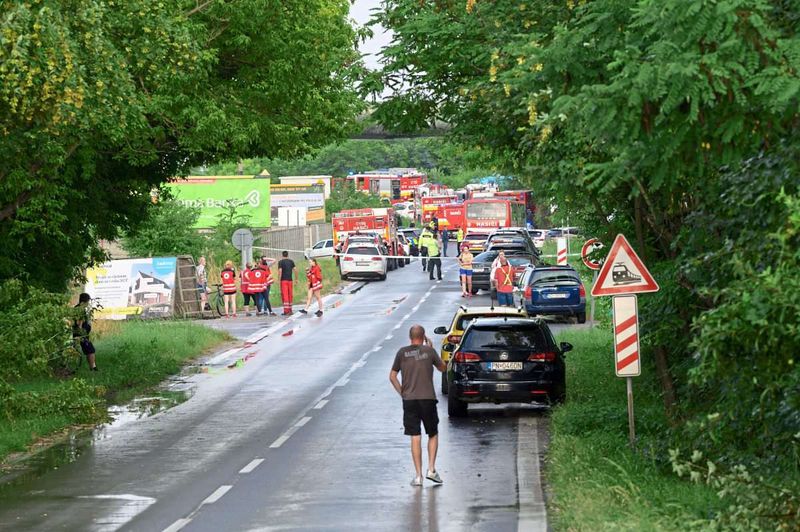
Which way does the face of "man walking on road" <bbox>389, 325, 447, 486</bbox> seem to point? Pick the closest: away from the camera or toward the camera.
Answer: away from the camera

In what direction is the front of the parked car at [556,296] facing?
away from the camera

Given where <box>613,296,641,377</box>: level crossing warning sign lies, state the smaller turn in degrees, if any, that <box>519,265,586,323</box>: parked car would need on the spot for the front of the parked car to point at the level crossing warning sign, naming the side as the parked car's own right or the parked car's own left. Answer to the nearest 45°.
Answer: approximately 180°

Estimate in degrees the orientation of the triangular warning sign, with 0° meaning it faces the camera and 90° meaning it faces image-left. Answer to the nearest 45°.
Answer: approximately 0°

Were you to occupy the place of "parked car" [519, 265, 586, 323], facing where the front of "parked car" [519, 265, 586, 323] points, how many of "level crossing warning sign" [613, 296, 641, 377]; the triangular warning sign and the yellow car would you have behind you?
3

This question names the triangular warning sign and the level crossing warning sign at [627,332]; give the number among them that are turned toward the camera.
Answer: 2

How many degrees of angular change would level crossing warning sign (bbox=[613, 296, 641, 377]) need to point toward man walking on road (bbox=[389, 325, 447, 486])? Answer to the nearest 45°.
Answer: approximately 90° to its right

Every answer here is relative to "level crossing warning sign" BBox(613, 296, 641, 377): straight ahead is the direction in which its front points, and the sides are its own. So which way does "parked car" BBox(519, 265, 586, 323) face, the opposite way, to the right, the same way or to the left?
the opposite way

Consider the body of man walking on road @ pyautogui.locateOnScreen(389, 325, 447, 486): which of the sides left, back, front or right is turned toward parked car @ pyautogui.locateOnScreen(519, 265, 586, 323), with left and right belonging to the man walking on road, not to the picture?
front

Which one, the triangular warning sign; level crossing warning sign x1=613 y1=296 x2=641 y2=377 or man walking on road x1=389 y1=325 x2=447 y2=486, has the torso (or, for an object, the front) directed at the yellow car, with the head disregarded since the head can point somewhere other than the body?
the man walking on road

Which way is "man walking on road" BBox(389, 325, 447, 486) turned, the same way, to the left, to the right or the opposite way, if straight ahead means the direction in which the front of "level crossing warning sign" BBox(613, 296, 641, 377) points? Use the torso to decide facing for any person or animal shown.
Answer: the opposite way

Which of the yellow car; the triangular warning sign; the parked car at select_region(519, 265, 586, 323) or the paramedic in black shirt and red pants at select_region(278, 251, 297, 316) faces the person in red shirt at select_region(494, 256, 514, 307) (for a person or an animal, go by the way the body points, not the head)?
the yellow car

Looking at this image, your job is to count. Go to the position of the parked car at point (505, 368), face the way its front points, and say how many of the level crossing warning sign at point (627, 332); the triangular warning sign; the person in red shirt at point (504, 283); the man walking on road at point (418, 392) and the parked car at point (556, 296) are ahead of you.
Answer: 2

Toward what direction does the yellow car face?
away from the camera

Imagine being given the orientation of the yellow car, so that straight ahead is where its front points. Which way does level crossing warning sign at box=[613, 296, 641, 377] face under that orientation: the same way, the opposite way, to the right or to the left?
the opposite way
